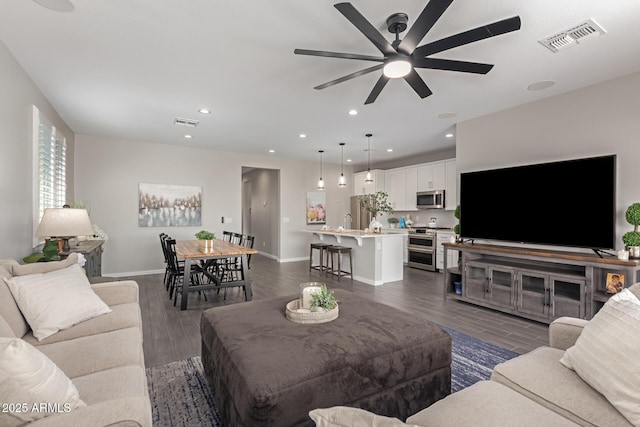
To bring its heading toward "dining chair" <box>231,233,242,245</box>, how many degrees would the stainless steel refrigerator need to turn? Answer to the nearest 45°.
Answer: approximately 45° to its right

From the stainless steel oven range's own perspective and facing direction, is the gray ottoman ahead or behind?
ahead

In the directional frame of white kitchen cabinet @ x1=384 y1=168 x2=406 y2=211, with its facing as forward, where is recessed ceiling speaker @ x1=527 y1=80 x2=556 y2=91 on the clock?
The recessed ceiling speaker is roughly at 10 o'clock from the white kitchen cabinet.

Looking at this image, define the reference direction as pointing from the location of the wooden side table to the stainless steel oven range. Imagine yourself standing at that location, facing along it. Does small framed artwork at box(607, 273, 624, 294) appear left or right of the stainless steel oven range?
right

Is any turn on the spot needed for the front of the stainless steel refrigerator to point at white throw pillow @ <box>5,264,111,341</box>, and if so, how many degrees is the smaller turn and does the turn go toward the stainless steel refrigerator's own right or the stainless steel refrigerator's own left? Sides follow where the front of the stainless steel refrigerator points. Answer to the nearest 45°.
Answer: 0° — it already faces it

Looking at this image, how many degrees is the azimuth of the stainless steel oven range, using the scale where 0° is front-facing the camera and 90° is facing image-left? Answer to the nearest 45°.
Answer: approximately 45°

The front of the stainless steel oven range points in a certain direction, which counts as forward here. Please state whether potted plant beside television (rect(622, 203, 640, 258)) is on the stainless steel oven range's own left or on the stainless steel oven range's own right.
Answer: on the stainless steel oven range's own left

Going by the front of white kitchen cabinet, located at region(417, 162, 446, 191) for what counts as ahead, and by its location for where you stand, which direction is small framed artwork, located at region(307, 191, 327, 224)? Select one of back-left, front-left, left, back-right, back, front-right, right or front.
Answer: front-right

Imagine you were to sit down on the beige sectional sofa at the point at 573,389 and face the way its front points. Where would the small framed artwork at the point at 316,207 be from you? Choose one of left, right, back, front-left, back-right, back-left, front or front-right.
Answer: front

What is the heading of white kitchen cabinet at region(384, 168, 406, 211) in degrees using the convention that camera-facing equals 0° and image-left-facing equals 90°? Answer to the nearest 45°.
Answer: approximately 45°

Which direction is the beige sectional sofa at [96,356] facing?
to the viewer's right

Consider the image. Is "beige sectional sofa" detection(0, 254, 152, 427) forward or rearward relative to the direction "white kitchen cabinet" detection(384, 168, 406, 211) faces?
forward

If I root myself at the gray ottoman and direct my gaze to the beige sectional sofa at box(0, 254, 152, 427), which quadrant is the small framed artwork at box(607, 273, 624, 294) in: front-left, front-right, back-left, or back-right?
back-right

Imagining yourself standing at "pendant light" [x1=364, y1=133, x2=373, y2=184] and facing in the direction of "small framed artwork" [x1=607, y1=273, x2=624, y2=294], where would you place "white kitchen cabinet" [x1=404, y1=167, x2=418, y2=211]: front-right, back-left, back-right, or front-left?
back-left

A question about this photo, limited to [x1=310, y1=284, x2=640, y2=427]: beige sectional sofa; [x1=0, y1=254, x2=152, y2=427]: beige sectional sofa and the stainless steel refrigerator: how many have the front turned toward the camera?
1

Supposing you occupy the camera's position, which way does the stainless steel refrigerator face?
facing the viewer
